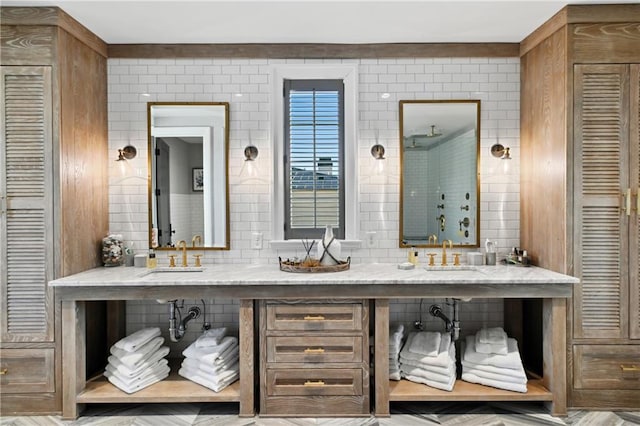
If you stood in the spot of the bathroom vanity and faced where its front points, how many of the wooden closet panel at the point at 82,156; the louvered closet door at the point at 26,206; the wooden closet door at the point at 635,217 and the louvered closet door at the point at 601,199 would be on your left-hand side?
2

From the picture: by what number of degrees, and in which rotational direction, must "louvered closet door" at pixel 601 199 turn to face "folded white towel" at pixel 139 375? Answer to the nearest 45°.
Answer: approximately 45° to its right

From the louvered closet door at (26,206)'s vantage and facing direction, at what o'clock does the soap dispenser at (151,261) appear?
The soap dispenser is roughly at 9 o'clock from the louvered closet door.

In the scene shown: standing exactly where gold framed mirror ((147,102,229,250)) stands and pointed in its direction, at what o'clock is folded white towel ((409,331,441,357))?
The folded white towel is roughly at 10 o'clock from the gold framed mirror.

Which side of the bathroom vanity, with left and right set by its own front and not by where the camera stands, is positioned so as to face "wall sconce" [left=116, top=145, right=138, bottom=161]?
right

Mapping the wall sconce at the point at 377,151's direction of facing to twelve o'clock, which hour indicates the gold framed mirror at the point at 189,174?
The gold framed mirror is roughly at 3 o'clock from the wall sconce.

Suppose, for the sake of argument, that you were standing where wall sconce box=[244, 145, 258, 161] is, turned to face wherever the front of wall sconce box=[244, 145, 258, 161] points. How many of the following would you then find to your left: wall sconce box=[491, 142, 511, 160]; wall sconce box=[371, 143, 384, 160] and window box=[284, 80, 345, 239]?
3
